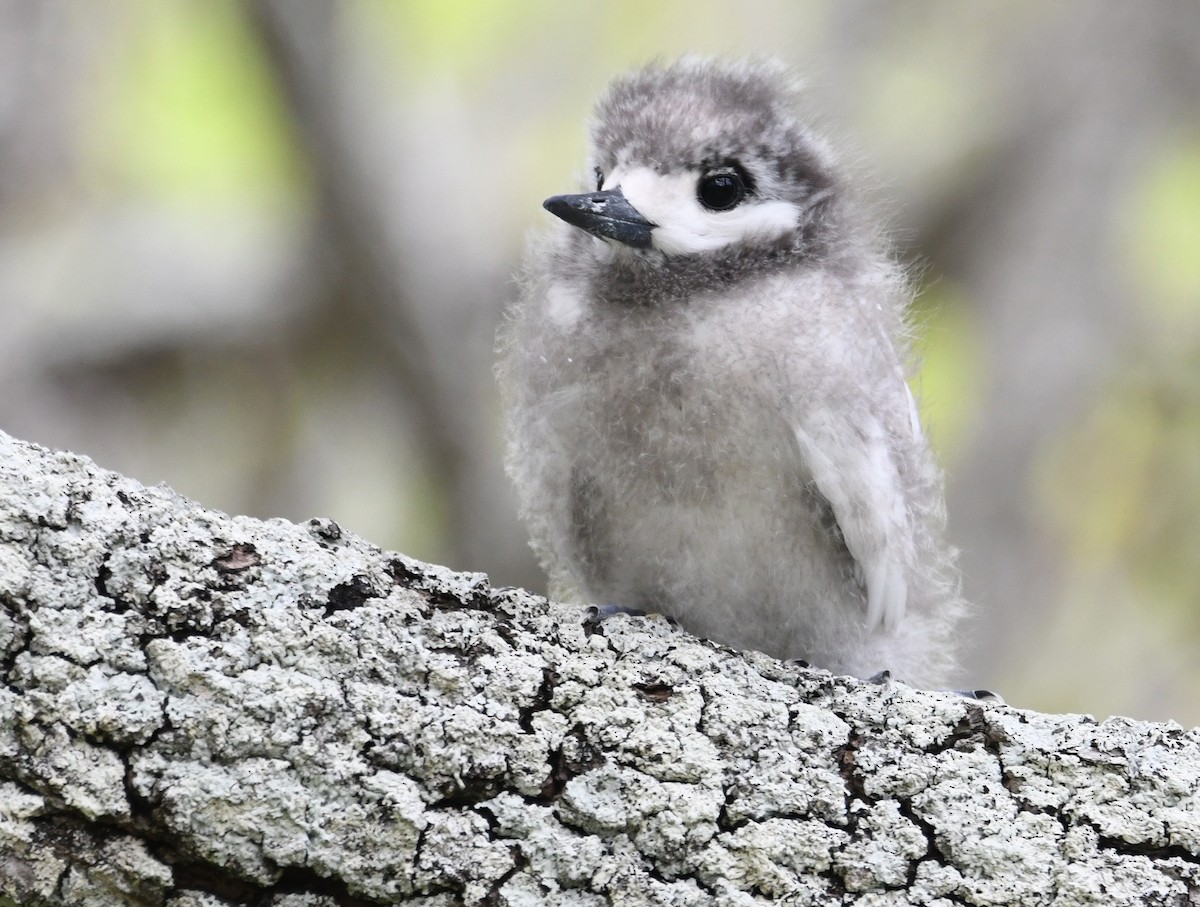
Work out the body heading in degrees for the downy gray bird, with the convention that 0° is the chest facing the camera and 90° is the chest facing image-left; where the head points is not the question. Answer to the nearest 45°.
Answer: approximately 45°

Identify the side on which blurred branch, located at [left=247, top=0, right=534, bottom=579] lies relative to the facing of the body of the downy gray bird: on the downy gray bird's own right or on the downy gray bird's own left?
on the downy gray bird's own right
